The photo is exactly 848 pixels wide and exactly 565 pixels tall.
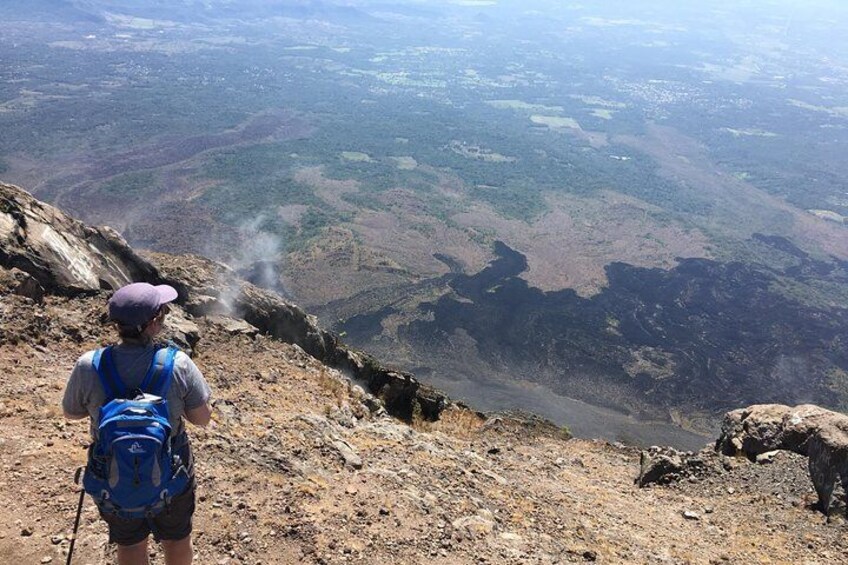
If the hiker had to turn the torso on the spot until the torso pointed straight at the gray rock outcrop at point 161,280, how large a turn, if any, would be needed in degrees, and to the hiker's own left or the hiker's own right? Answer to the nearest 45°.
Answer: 0° — they already face it

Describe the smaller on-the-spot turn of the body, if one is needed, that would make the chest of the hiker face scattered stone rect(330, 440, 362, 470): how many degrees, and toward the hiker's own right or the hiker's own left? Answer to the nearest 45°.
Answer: approximately 45° to the hiker's own right

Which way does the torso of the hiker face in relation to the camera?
away from the camera

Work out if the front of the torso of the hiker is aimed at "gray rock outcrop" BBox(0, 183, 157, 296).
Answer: yes

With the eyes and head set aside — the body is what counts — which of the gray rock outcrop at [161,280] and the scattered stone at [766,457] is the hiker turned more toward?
the gray rock outcrop
